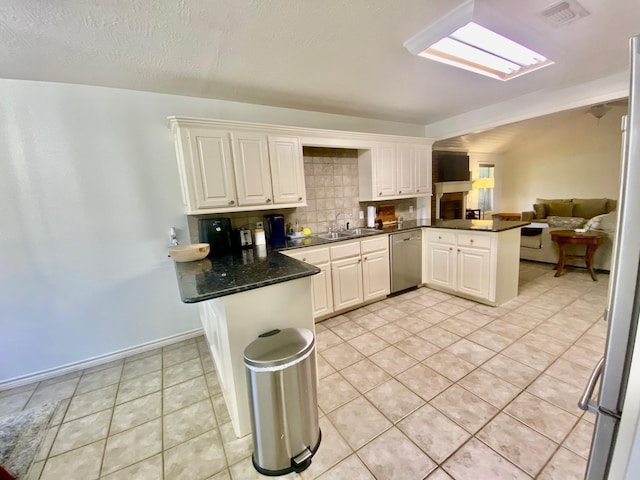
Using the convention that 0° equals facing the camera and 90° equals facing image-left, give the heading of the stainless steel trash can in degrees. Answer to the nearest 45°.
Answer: approximately 315°

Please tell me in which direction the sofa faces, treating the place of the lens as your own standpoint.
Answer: facing the viewer and to the left of the viewer

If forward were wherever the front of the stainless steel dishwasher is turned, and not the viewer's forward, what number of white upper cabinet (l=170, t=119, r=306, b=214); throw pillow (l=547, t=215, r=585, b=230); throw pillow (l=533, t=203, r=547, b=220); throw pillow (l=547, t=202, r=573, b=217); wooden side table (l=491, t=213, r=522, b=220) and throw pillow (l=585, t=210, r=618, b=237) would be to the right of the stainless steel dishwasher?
1

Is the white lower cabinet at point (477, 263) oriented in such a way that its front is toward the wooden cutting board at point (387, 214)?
no

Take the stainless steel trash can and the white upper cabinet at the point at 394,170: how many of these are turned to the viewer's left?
0

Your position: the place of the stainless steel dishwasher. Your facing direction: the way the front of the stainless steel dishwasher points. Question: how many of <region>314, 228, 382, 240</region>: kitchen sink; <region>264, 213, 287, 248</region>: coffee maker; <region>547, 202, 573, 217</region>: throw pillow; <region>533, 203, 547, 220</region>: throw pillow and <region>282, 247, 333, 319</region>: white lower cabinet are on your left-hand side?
2

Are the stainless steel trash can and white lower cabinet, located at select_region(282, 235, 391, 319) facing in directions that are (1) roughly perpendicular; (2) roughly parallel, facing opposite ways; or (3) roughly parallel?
roughly parallel

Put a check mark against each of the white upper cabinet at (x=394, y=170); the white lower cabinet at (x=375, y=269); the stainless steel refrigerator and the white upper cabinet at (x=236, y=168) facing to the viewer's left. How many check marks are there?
1

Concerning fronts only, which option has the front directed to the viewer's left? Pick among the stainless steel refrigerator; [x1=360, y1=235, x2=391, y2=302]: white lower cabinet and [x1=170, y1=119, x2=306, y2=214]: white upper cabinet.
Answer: the stainless steel refrigerator

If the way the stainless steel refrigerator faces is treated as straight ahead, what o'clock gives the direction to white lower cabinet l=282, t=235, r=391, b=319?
The white lower cabinet is roughly at 1 o'clock from the stainless steel refrigerator.

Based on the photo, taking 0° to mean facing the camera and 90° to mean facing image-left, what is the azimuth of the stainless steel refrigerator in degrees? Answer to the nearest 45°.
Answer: approximately 90°

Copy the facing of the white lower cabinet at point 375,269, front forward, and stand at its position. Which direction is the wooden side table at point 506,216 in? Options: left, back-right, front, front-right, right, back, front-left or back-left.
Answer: left

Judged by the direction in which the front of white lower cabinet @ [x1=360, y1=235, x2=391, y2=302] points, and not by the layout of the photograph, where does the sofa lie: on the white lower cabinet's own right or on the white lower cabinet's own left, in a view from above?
on the white lower cabinet's own left

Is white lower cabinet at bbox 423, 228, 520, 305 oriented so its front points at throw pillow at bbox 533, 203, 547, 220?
no
